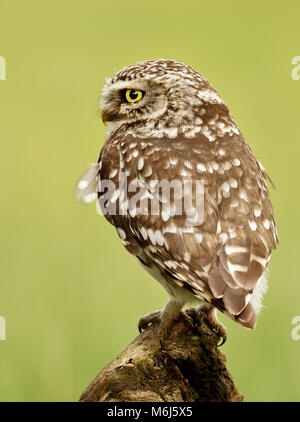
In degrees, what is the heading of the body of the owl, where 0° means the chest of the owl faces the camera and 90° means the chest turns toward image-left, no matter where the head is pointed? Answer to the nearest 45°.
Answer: approximately 135°
